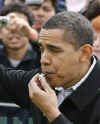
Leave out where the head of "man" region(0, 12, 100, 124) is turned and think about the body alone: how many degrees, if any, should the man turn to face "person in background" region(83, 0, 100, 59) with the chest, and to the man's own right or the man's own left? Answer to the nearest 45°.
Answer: approximately 135° to the man's own right

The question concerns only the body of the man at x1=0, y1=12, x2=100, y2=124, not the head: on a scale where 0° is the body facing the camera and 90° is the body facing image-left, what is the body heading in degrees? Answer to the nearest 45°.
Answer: approximately 45°

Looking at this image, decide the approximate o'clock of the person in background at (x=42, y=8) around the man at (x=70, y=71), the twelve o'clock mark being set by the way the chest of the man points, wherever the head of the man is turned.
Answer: The person in background is roughly at 4 o'clock from the man.
